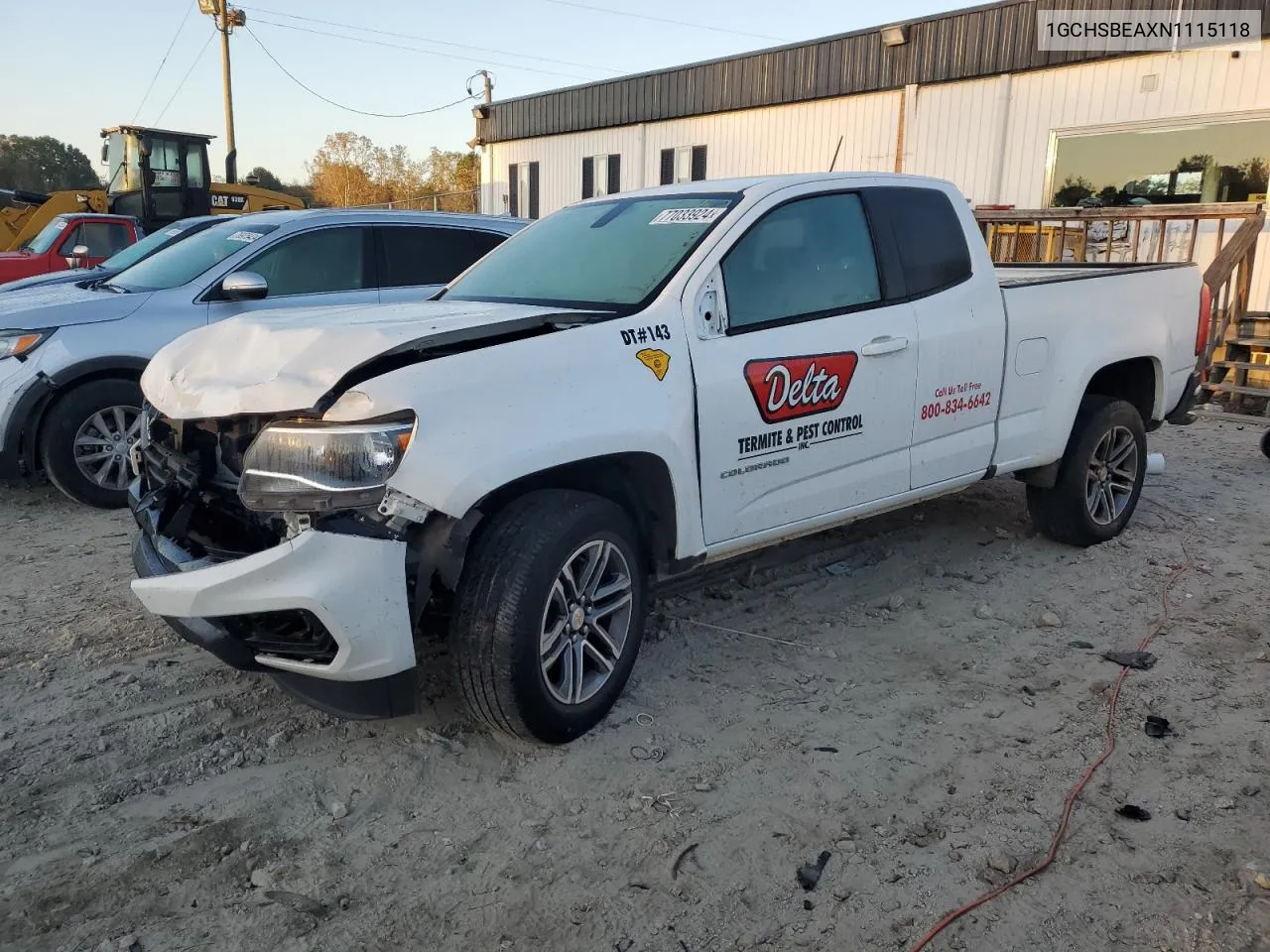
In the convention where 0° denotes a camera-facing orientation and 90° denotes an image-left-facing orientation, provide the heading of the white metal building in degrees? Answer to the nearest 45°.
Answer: approximately 45°

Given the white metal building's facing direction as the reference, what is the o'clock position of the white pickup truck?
The white pickup truck is roughly at 11 o'clock from the white metal building.

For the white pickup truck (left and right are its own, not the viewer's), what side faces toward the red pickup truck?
right

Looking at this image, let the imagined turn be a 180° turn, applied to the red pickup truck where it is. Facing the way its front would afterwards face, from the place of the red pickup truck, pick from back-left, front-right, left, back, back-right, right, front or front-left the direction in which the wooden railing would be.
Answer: front-right

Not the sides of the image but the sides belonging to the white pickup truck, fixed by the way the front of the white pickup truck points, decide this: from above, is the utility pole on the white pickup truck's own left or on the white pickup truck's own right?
on the white pickup truck's own right

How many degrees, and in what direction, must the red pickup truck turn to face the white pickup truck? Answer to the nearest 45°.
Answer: approximately 90° to its left

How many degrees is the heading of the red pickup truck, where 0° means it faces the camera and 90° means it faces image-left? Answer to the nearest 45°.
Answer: approximately 90°

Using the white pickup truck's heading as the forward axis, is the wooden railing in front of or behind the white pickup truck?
behind
